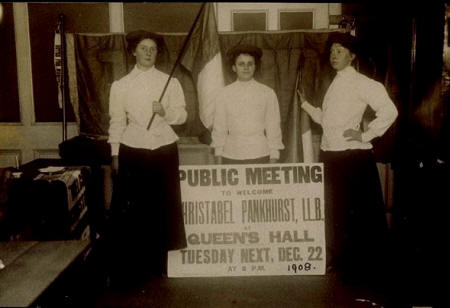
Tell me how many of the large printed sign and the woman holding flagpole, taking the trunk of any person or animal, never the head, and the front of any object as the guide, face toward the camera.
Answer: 2

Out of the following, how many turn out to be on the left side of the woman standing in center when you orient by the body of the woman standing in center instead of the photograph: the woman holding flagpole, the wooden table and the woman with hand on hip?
1

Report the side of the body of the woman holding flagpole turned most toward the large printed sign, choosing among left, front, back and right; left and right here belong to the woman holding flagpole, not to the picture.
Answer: left

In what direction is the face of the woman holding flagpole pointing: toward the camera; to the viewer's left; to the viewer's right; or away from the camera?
toward the camera

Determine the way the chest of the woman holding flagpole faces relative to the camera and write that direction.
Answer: toward the camera

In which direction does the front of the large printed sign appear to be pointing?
toward the camera

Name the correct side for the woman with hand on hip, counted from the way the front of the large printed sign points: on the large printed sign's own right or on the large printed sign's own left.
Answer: on the large printed sign's own left

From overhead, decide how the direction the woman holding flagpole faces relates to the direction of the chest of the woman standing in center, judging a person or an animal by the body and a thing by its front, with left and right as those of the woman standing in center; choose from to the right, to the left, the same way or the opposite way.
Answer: the same way

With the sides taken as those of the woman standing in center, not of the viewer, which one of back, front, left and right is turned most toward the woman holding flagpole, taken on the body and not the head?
right

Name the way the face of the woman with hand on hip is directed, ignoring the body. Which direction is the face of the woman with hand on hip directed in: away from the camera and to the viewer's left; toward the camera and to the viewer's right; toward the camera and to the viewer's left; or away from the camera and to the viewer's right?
toward the camera and to the viewer's left

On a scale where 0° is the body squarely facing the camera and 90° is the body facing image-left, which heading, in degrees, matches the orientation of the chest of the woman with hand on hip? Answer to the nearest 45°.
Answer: approximately 45°

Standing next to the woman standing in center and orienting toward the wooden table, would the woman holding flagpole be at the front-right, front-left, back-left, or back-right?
front-right
